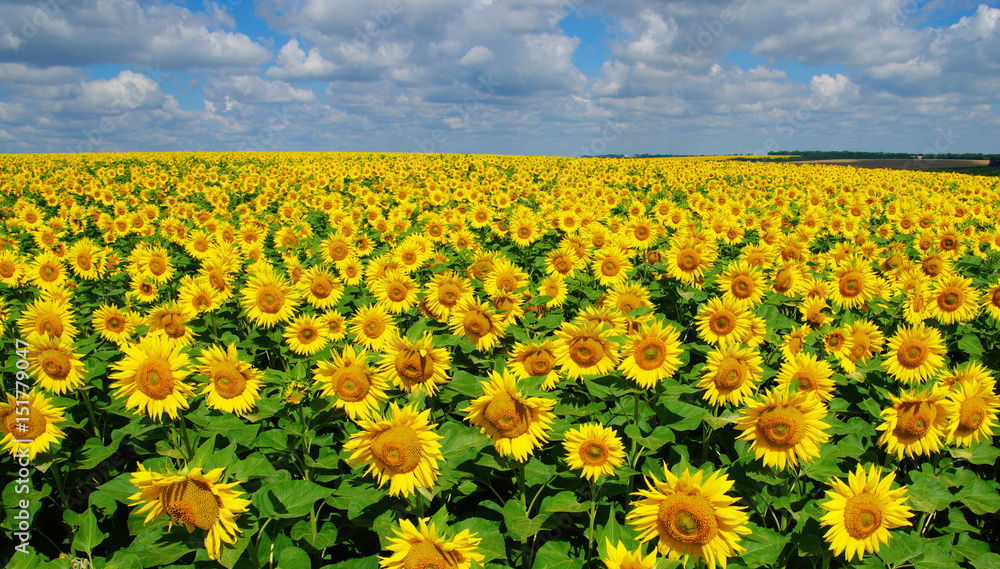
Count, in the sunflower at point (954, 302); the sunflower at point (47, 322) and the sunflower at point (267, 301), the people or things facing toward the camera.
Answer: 3

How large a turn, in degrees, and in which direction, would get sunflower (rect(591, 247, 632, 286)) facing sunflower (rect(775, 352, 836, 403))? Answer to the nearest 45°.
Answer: approximately 45° to its left

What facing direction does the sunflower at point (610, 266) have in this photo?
toward the camera

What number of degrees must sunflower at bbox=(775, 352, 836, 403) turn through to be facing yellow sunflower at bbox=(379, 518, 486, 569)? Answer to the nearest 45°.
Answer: approximately 45° to its right

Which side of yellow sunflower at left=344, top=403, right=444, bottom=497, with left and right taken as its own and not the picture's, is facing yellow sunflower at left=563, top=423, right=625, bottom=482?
left

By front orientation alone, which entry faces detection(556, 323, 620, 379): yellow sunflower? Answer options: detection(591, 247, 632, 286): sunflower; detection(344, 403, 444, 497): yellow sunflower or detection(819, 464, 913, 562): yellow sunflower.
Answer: the sunflower

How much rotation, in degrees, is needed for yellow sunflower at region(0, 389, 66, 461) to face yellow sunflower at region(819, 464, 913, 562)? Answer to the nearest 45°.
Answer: approximately 45° to its left

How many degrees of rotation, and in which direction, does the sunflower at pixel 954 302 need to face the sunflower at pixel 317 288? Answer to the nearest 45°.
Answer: approximately 45° to its right

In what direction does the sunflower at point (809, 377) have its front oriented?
toward the camera

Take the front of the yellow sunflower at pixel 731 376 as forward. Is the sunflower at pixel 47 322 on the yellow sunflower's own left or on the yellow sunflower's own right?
on the yellow sunflower's own right

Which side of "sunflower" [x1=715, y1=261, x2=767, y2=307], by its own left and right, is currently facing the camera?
front

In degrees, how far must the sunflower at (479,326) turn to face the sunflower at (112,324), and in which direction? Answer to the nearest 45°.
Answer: approximately 90° to its right

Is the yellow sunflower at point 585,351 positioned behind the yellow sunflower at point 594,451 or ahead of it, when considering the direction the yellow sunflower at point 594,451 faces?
behind

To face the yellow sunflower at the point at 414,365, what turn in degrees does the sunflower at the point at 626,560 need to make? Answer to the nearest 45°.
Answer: approximately 135° to its right

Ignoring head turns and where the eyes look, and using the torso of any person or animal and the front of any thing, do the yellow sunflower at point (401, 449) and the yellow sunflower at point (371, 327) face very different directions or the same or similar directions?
same or similar directions

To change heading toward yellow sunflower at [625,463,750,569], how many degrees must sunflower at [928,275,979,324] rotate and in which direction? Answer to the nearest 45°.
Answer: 0° — it already faces it

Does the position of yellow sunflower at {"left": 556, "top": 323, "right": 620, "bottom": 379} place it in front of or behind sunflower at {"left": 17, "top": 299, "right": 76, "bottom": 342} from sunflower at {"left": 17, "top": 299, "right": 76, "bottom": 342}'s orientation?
in front

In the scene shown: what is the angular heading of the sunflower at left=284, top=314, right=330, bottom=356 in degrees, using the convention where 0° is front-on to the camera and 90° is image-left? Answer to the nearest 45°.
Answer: approximately 0°
